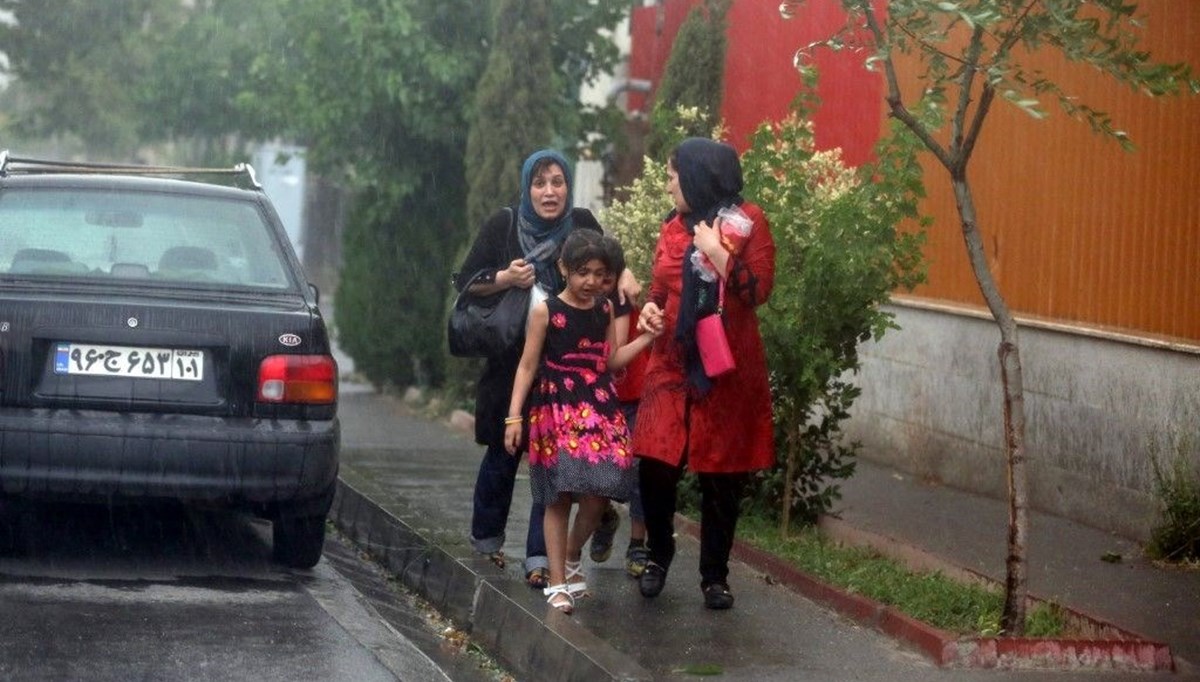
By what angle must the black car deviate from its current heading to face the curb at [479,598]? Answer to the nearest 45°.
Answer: approximately 90° to its right

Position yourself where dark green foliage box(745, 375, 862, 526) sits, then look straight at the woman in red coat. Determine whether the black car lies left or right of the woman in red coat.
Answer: right

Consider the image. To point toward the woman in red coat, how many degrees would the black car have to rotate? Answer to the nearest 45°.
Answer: approximately 135° to its right

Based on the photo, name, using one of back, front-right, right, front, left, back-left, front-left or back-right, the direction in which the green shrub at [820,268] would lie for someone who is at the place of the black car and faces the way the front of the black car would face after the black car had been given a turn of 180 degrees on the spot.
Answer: left

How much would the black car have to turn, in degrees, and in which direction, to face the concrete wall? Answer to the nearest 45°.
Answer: approximately 90° to its right

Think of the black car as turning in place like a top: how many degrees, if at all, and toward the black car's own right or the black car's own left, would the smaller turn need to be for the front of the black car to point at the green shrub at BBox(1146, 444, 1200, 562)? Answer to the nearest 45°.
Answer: approximately 90° to the black car's own right

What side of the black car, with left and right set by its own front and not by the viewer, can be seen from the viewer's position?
back

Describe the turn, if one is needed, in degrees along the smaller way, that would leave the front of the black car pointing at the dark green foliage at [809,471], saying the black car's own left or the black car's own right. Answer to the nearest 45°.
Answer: approximately 90° to the black car's own right

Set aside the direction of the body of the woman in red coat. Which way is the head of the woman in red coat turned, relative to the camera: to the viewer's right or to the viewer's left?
to the viewer's left

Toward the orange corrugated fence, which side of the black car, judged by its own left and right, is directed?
right
